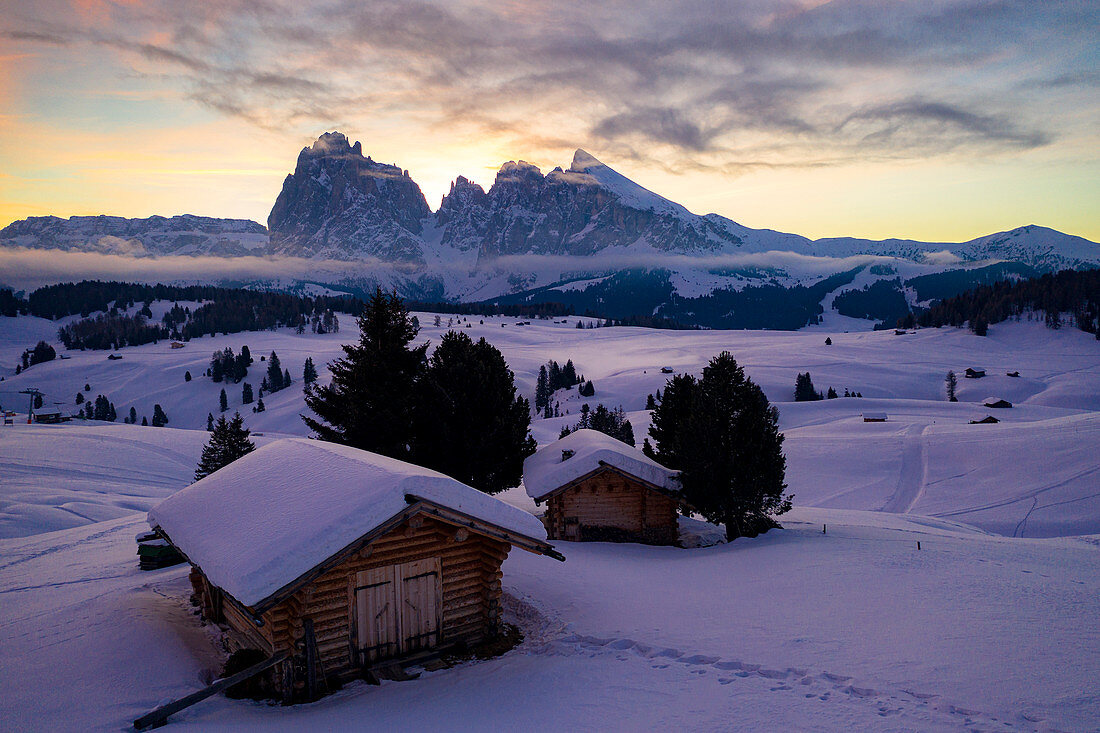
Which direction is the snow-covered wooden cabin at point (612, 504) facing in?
toward the camera

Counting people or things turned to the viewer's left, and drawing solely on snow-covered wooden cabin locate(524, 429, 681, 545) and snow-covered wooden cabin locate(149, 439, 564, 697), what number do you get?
0

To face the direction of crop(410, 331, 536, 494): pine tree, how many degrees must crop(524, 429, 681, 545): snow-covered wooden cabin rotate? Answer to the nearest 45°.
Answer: approximately 90° to its right

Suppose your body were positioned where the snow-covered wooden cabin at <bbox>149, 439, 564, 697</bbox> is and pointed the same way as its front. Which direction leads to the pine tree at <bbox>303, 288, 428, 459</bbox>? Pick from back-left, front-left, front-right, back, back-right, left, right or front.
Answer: back-left

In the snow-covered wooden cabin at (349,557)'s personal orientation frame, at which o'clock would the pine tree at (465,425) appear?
The pine tree is roughly at 8 o'clock from the snow-covered wooden cabin.

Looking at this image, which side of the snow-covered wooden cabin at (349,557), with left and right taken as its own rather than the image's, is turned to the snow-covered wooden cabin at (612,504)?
left

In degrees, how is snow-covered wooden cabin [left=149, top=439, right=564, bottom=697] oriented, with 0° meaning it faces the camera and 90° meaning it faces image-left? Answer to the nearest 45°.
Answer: approximately 315°

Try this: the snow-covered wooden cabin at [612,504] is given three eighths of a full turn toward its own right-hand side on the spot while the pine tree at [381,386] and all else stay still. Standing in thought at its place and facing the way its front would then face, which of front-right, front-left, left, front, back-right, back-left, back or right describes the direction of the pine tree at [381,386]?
front-left
